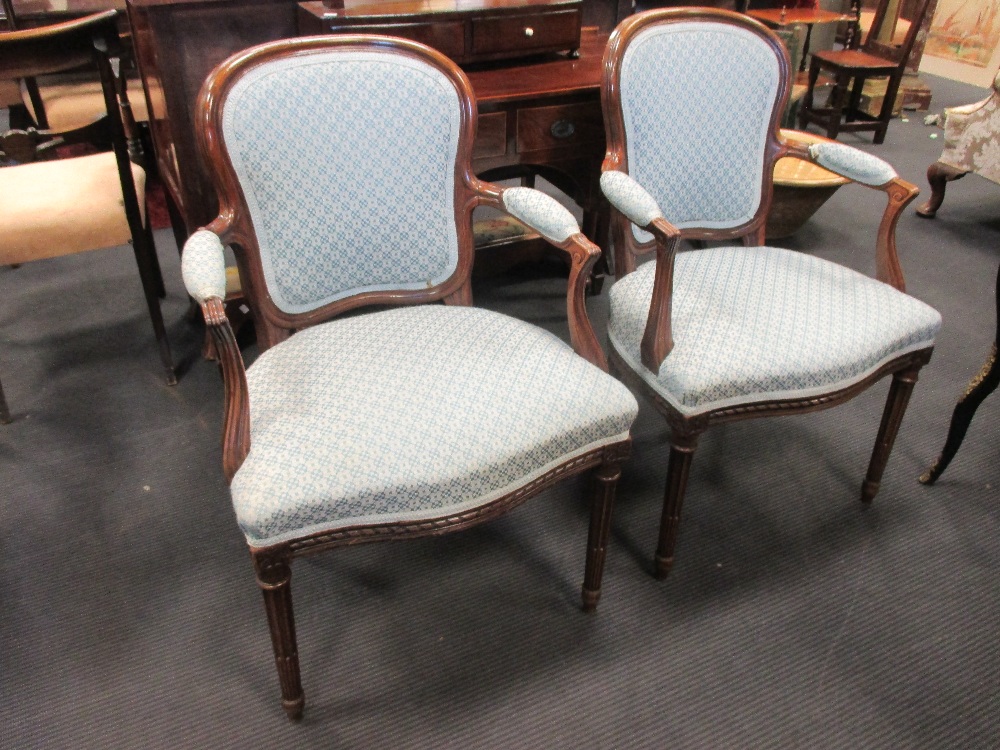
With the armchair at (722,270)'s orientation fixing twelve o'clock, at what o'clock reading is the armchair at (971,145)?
the armchair at (971,145) is roughly at 8 o'clock from the armchair at (722,270).

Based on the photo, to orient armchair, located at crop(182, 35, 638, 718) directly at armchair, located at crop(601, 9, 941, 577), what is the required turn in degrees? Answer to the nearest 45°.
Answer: approximately 45° to its left

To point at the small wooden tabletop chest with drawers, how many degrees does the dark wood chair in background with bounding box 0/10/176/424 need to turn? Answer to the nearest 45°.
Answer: approximately 90° to its right

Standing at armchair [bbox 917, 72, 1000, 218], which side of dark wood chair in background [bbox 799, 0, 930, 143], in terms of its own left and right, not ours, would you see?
left

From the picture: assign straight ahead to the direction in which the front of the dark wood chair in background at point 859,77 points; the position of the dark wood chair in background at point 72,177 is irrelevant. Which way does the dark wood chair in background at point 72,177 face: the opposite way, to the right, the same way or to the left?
to the right

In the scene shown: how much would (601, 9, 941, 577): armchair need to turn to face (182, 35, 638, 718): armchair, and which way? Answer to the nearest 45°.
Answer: approximately 90° to its right

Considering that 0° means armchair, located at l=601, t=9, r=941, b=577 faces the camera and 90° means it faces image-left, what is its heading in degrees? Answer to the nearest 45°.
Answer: approximately 315°

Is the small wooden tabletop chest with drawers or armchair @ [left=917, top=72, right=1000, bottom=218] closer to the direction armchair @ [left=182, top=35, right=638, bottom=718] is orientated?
the armchair

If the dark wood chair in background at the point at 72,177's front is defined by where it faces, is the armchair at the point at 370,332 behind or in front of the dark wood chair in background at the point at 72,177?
behind

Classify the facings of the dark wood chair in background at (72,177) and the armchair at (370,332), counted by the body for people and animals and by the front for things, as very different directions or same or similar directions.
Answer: very different directions
